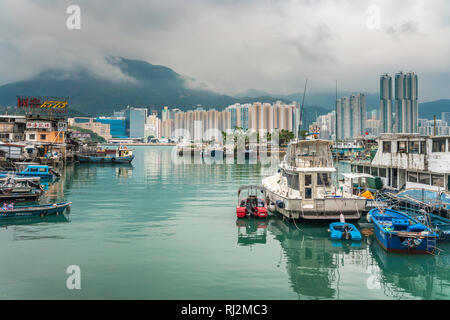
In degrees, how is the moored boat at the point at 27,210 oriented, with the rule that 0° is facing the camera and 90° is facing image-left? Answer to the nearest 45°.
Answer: approximately 270°

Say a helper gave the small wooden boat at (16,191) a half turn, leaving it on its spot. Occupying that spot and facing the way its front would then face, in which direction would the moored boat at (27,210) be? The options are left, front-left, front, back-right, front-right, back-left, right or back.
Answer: left

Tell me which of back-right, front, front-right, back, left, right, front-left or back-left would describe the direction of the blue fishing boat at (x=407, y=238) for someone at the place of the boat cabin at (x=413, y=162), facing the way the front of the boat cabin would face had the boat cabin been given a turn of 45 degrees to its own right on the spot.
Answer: back-left

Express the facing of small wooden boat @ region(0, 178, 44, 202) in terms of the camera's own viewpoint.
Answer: facing to the right of the viewer

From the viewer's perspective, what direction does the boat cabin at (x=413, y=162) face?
to the viewer's left

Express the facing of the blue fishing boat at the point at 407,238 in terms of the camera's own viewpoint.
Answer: facing away from the viewer and to the left of the viewer

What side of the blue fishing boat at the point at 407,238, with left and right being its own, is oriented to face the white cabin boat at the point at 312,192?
front

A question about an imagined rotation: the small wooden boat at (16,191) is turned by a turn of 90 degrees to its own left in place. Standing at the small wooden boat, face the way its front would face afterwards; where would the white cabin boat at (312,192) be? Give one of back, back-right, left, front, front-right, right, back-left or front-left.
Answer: back-right

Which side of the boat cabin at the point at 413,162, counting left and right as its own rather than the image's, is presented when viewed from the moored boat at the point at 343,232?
left

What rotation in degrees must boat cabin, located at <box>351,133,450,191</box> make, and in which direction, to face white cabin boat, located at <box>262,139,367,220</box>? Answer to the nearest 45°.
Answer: approximately 45° to its left

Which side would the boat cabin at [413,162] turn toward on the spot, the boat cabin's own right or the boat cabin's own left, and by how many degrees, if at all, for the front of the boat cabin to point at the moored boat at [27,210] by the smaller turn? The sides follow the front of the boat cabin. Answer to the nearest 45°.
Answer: approximately 45° to the boat cabin's own left
